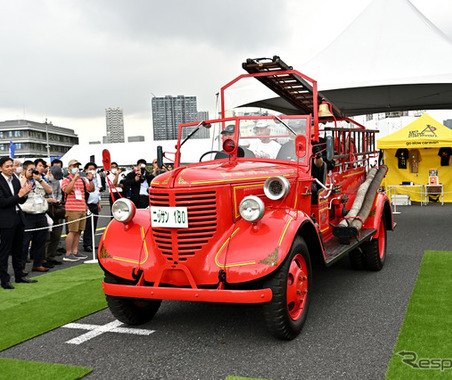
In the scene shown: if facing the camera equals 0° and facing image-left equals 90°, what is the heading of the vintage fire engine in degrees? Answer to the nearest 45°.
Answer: approximately 45°

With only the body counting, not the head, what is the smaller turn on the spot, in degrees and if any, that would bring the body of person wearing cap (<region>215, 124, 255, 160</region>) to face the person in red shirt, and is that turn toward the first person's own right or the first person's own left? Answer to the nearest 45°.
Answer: approximately 90° to the first person's own right

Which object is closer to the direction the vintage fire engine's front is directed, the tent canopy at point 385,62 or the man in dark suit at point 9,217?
the man in dark suit

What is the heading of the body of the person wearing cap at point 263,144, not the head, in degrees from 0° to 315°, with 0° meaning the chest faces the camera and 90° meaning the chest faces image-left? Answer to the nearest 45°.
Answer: approximately 45°

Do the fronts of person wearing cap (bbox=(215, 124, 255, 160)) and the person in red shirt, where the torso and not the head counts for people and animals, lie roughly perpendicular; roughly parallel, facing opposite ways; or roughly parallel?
roughly perpendicular

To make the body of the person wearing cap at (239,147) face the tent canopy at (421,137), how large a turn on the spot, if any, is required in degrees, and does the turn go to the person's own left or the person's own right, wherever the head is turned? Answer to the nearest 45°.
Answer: approximately 180°

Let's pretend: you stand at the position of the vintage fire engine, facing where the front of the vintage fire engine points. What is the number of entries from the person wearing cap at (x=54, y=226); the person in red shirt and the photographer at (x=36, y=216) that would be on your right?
3

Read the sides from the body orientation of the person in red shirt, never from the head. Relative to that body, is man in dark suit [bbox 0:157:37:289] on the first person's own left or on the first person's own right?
on the first person's own right
